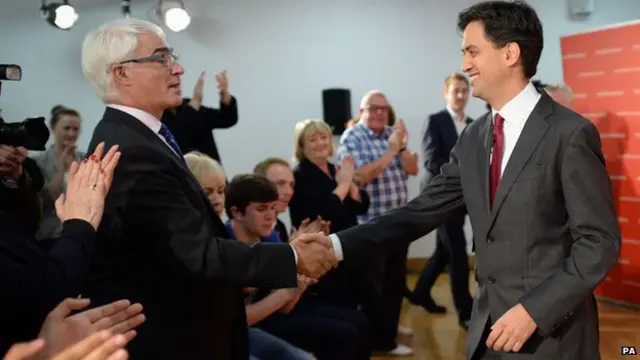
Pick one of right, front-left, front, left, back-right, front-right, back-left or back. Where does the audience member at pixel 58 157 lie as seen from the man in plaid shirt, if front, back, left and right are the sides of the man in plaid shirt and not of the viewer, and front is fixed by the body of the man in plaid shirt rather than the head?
back-right

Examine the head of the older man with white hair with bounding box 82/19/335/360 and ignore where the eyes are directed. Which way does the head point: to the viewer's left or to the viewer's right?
to the viewer's right

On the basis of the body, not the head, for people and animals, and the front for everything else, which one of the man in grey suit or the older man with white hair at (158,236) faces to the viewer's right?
the older man with white hair

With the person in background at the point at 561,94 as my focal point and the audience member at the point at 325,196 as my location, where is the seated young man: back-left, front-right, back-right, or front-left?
back-right

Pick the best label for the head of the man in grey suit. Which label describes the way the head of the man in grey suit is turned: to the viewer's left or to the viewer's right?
to the viewer's left

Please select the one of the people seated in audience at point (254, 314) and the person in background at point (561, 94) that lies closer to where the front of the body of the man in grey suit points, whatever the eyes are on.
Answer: the people seated in audience

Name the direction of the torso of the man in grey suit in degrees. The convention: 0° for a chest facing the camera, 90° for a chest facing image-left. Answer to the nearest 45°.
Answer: approximately 45°

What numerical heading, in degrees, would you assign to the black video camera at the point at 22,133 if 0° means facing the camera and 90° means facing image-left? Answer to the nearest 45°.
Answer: approximately 270°

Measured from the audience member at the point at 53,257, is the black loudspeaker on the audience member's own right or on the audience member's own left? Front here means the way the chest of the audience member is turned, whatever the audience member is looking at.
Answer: on the audience member's own left

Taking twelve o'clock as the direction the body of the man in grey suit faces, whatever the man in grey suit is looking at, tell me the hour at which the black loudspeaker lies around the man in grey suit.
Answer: The black loudspeaker is roughly at 4 o'clock from the man in grey suit.

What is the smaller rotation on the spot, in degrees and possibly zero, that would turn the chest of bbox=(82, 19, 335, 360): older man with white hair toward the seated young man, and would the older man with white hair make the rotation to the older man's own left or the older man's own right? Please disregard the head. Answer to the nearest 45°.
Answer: approximately 90° to the older man's own left

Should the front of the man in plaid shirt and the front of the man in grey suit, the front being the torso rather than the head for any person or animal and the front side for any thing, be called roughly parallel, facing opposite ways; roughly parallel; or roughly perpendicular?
roughly perpendicular

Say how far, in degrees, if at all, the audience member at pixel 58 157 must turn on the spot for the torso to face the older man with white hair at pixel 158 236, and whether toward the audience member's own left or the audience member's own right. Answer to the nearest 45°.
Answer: approximately 45° to the audience member's own right
